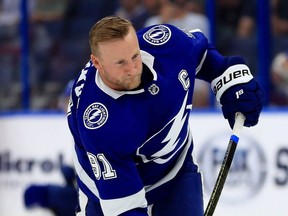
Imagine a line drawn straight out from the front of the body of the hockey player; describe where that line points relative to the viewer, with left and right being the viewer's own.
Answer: facing the viewer and to the right of the viewer
